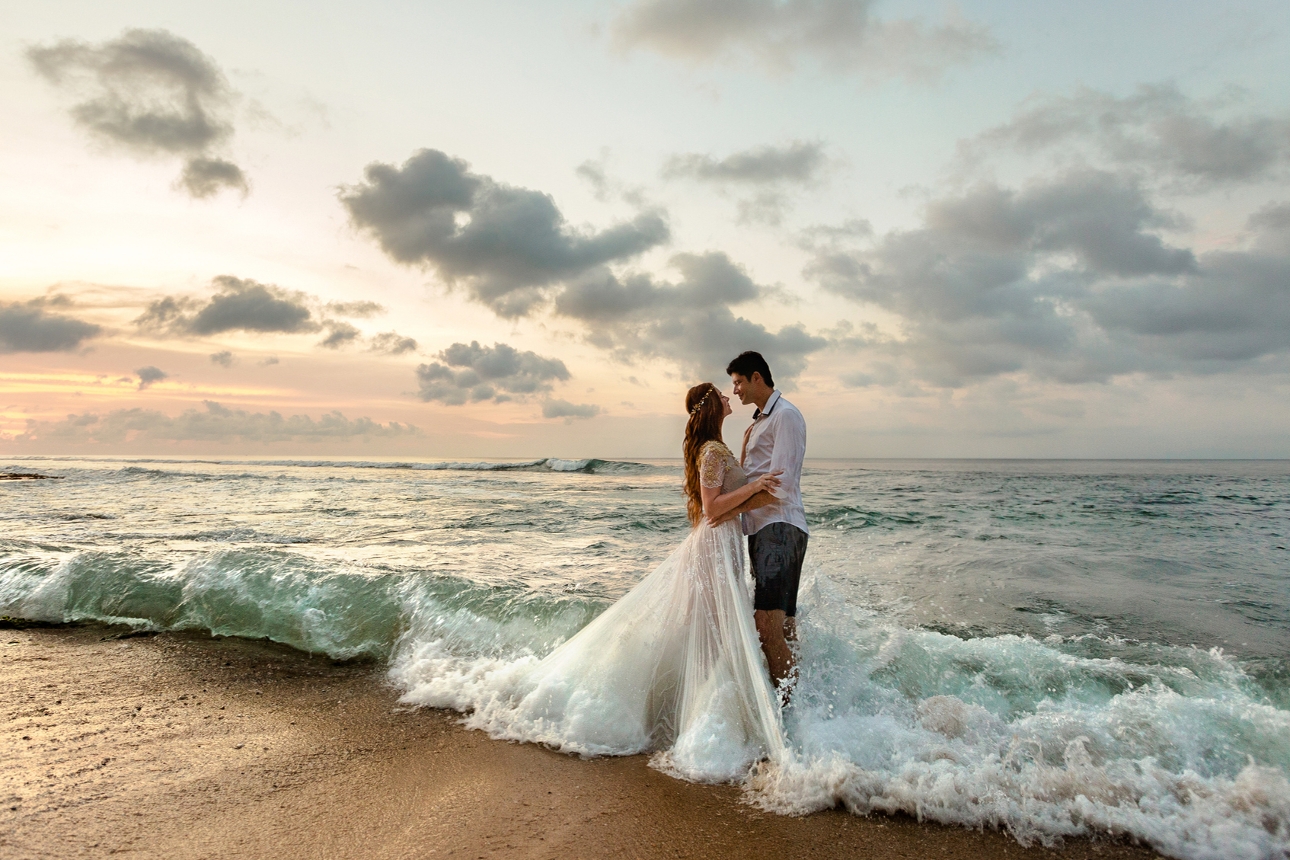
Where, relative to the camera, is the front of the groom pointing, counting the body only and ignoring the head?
to the viewer's left

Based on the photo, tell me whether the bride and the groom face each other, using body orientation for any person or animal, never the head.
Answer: yes

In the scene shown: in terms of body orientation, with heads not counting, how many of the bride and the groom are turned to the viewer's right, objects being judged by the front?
1

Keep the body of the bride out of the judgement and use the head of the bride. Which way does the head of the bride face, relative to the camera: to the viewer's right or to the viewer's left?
to the viewer's right

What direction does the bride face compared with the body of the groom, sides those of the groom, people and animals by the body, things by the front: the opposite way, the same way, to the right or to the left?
the opposite way

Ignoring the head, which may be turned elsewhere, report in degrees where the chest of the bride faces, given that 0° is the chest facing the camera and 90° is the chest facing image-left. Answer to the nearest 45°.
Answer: approximately 270°

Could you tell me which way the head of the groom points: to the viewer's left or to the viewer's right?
to the viewer's left
